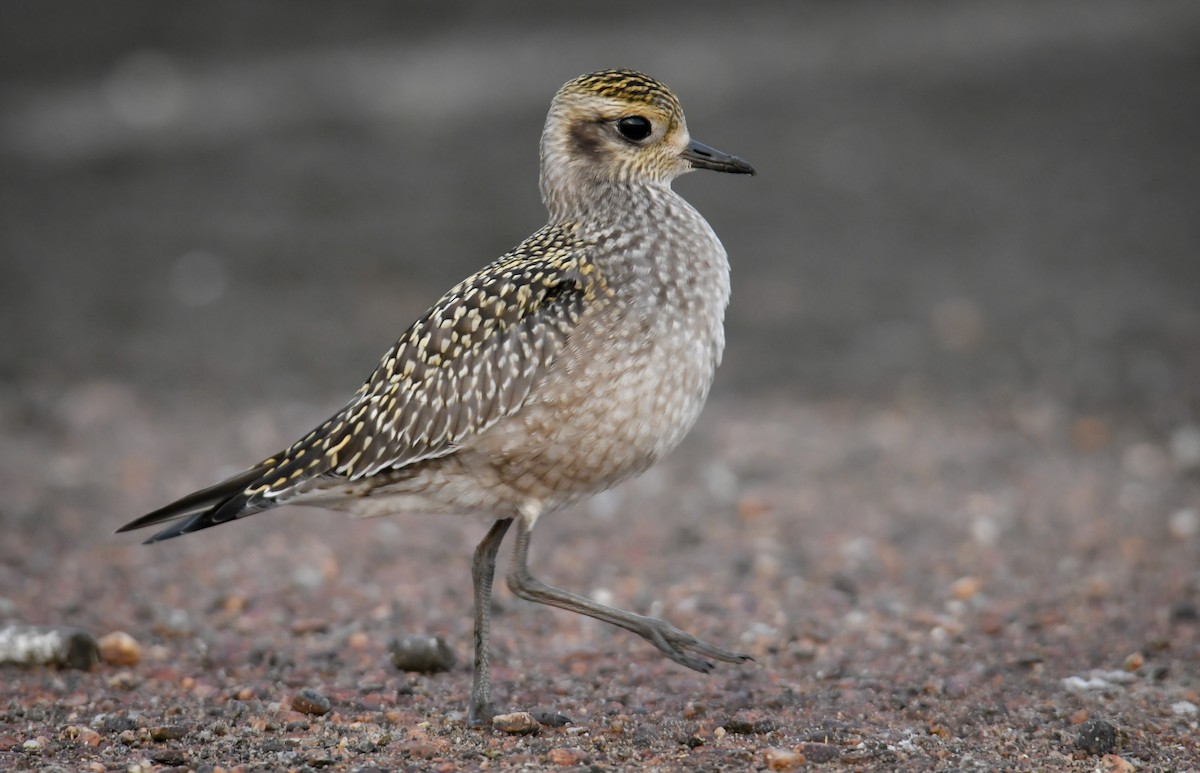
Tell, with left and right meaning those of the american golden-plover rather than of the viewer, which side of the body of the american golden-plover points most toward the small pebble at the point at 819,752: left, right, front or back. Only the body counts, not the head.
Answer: front

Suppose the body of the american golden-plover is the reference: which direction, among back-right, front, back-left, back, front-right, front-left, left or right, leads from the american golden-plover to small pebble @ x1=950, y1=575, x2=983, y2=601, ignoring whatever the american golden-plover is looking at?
front-left

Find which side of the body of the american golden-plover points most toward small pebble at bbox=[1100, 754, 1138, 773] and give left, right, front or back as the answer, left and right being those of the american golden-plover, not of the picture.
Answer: front

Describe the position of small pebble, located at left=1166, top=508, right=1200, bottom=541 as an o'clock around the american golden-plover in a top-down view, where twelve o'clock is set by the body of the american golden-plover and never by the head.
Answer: The small pebble is roughly at 11 o'clock from the american golden-plover.

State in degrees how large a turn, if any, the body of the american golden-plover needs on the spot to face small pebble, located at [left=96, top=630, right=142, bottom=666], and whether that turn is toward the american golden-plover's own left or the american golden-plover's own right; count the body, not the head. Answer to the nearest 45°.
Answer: approximately 135° to the american golden-plover's own left

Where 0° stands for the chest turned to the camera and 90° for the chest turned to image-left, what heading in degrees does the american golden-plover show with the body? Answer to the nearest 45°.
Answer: approximately 270°

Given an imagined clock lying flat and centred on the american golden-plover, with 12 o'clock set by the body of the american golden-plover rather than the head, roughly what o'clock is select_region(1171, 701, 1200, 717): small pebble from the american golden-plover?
The small pebble is roughly at 12 o'clock from the american golden-plover.

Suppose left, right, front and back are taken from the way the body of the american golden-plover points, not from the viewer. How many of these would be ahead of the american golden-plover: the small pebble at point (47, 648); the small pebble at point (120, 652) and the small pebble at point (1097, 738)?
1

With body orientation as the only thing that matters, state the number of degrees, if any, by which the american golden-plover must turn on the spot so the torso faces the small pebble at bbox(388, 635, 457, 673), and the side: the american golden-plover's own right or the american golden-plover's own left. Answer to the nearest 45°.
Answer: approximately 90° to the american golden-plover's own left
